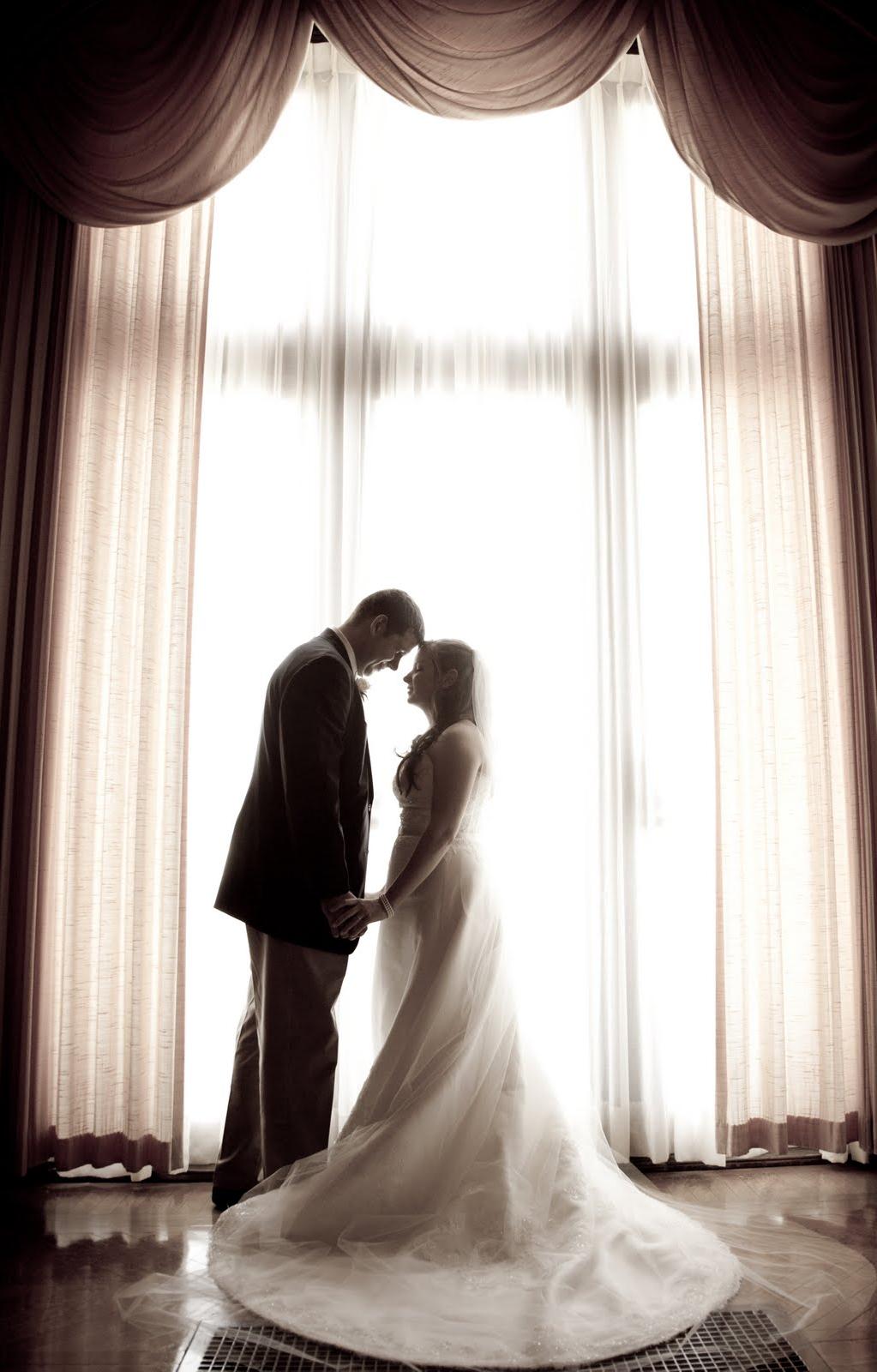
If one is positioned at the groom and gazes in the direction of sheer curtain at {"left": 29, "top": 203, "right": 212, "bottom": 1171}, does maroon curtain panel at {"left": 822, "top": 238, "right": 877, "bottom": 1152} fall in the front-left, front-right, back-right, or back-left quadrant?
back-right

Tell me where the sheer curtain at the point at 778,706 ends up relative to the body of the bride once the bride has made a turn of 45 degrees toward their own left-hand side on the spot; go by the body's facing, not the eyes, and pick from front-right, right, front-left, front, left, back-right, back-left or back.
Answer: back

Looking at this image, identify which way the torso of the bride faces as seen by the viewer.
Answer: to the viewer's left

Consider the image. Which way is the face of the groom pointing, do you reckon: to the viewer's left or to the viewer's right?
to the viewer's right

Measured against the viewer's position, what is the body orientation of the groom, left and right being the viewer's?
facing to the right of the viewer

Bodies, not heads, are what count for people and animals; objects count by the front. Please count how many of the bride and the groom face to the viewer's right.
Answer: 1

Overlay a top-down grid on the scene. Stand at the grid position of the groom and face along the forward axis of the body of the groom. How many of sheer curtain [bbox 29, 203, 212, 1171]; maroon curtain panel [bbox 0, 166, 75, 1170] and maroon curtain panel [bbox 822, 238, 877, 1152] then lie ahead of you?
1

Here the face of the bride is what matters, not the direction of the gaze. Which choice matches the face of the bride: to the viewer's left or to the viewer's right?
to the viewer's left

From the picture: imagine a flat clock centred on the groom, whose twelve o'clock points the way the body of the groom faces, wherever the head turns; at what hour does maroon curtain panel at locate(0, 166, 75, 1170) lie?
The maroon curtain panel is roughly at 7 o'clock from the groom.
